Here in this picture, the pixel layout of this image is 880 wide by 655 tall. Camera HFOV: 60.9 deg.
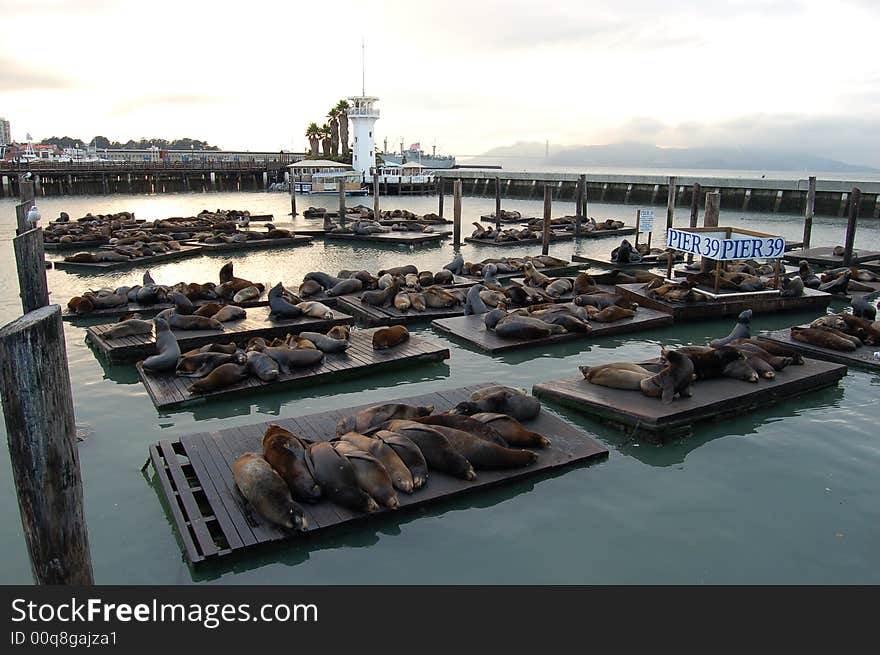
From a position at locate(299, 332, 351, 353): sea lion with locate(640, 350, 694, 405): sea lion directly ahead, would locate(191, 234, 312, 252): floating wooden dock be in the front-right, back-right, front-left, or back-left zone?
back-left

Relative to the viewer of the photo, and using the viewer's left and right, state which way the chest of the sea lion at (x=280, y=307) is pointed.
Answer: facing to the left of the viewer

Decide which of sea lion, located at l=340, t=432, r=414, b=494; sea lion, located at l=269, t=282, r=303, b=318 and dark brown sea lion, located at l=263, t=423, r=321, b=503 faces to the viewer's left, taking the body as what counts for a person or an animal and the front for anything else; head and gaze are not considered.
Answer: sea lion, located at l=269, t=282, r=303, b=318

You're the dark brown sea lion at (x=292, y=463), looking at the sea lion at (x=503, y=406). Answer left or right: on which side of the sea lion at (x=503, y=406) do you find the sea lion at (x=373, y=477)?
right

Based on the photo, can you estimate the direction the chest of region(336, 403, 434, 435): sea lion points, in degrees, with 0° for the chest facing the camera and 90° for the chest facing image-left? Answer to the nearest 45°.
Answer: approximately 90°

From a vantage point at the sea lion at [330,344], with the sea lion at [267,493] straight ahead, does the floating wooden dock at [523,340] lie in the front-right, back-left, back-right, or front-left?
back-left

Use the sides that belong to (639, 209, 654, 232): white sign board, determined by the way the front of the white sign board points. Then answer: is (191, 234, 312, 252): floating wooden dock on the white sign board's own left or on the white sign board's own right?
on the white sign board's own right
